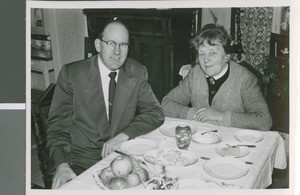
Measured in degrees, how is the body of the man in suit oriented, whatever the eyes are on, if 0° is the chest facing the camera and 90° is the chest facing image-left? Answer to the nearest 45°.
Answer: approximately 315°
